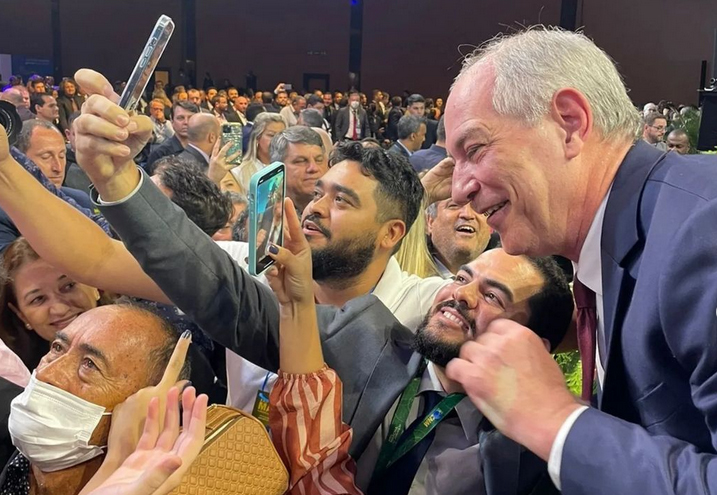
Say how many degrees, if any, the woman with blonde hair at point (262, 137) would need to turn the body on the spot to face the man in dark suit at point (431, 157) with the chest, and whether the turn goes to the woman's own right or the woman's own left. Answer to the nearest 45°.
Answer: approximately 45° to the woman's own left

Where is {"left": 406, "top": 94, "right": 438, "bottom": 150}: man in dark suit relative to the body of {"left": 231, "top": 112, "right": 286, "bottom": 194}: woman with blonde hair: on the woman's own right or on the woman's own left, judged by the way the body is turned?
on the woman's own left

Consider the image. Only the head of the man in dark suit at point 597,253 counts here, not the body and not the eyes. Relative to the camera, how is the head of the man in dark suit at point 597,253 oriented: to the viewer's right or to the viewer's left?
to the viewer's left

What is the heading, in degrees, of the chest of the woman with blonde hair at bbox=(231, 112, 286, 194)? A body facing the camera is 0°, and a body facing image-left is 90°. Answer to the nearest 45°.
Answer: approximately 315°

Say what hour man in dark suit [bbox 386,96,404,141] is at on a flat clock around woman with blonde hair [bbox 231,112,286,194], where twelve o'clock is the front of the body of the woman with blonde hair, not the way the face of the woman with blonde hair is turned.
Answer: The man in dark suit is roughly at 8 o'clock from the woman with blonde hair.

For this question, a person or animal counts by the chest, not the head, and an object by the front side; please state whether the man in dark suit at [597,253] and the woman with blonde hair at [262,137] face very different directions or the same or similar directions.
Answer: very different directions

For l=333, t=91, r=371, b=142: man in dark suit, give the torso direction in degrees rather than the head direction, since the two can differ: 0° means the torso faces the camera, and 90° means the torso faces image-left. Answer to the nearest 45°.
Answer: approximately 0°

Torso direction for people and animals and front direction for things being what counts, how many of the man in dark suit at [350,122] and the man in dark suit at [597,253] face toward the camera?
1

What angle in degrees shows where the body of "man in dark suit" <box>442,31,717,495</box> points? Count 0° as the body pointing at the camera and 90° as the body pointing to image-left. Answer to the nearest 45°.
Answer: approximately 90°

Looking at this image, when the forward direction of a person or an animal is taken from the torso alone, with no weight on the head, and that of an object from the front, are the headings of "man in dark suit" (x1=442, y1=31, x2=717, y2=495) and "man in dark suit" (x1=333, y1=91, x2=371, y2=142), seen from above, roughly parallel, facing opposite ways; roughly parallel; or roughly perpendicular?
roughly perpendicular
